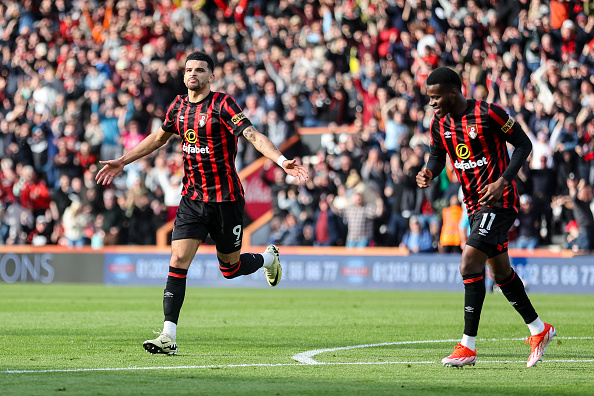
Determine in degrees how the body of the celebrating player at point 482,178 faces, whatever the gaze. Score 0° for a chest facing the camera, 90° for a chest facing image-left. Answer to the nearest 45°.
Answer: approximately 45°

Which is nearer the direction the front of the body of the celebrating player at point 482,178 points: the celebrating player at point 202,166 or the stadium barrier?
the celebrating player

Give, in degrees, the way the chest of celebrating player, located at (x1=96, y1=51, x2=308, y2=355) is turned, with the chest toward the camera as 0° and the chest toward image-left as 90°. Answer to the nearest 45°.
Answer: approximately 45°

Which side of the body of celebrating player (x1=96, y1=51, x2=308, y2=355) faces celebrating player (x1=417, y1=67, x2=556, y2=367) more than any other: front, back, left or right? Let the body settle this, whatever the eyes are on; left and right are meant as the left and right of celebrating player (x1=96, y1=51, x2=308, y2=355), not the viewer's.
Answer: left

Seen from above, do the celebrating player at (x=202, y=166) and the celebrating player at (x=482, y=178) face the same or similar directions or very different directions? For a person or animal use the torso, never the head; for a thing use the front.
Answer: same or similar directions

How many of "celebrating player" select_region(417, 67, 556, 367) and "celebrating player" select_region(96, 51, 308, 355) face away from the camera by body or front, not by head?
0

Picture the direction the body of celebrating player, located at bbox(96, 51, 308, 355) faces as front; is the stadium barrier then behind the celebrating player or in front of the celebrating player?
behind

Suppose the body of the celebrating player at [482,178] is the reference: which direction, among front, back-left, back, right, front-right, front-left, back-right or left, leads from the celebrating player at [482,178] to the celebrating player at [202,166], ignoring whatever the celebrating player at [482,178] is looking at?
front-right

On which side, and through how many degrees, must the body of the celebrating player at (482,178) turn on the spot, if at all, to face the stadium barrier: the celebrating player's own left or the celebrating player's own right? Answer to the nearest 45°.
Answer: approximately 135° to the celebrating player's own right
